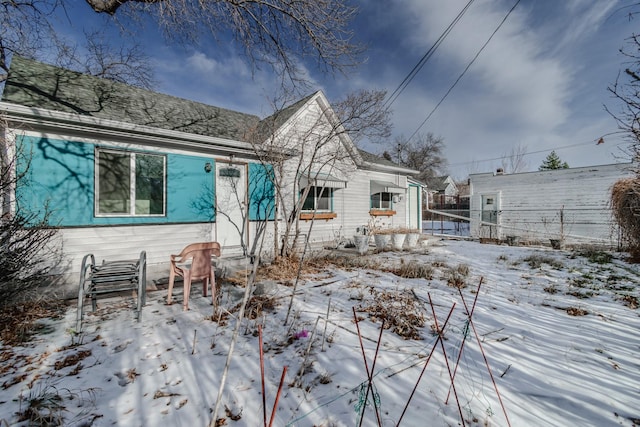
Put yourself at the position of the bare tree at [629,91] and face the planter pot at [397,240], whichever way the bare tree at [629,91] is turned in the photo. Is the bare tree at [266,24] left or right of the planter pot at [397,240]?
left

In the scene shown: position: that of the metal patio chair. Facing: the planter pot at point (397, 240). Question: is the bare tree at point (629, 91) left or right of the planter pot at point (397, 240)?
right

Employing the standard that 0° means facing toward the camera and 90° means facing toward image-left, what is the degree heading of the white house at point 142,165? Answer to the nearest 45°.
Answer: approximately 315°

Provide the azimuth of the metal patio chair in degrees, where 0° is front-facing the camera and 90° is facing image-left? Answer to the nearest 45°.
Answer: approximately 0°

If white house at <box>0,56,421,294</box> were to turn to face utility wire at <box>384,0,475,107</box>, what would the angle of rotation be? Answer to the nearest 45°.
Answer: approximately 45° to its left

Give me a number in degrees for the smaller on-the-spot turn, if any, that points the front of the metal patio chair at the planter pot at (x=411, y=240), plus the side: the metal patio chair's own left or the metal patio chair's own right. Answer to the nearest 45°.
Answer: approximately 90° to the metal patio chair's own left

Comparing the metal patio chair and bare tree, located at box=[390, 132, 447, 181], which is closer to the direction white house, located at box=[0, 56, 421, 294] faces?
the metal patio chair
